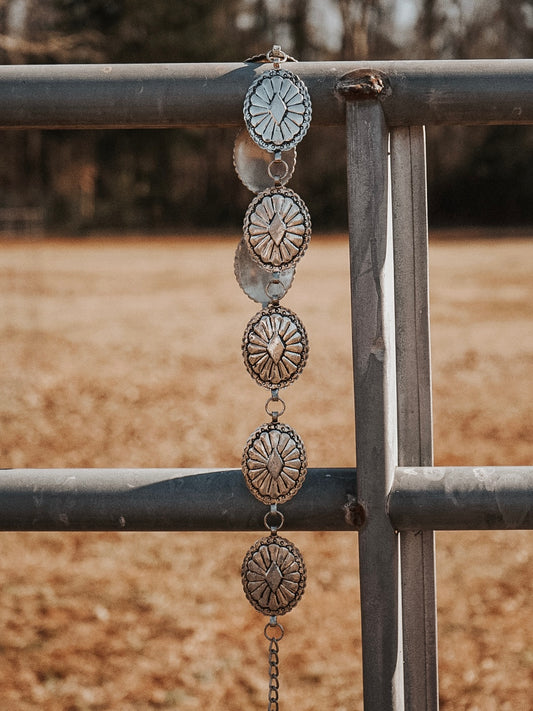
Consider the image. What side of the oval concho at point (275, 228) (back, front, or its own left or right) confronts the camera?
front

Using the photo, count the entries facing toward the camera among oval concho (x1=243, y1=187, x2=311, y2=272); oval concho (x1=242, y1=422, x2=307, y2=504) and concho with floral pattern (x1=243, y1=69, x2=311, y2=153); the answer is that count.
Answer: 3
